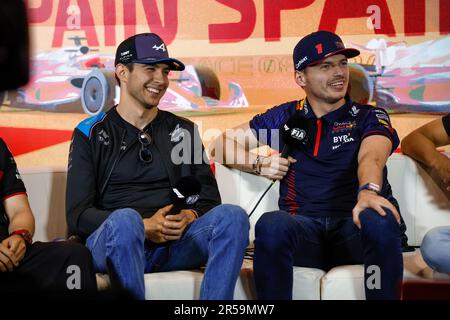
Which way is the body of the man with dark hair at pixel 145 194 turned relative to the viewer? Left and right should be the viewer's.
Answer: facing the viewer and to the right of the viewer

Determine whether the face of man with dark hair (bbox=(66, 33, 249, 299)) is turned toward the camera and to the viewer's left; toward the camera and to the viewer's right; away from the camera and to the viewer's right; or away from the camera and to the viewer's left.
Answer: toward the camera and to the viewer's right
